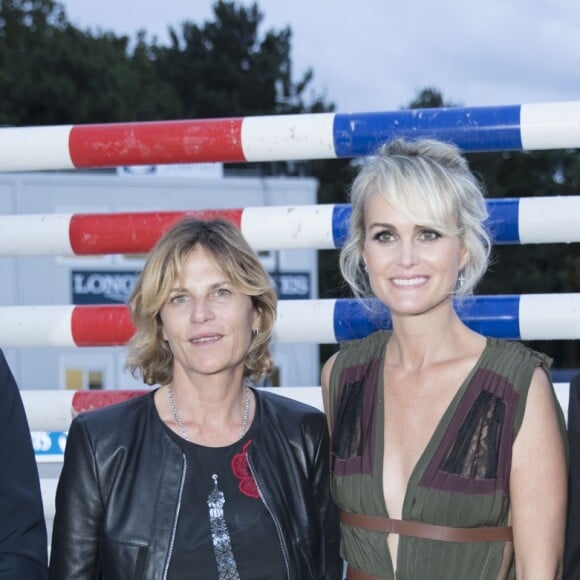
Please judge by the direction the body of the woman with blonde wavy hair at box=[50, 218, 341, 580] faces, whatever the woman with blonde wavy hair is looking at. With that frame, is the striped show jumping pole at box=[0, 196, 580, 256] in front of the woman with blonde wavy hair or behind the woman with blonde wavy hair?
behind

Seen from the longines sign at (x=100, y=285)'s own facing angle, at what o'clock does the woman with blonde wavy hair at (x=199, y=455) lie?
The woman with blonde wavy hair is roughly at 12 o'clock from the longines sign.

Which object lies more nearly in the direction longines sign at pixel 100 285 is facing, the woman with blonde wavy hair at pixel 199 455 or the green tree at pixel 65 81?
the woman with blonde wavy hair

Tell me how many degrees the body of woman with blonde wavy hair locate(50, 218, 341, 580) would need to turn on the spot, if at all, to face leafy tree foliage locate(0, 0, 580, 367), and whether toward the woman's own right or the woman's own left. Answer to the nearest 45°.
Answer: approximately 180°

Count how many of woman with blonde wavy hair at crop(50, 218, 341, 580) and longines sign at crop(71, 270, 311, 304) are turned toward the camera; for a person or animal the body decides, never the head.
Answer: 2

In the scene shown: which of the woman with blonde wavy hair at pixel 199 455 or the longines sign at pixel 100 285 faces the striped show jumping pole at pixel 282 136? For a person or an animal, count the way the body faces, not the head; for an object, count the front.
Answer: the longines sign

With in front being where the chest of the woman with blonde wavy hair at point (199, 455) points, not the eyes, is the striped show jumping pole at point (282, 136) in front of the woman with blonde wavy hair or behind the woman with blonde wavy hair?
behind

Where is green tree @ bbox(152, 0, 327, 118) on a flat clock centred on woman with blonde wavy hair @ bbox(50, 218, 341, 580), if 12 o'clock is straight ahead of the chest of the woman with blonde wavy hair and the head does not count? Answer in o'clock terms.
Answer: The green tree is roughly at 6 o'clock from the woman with blonde wavy hair.

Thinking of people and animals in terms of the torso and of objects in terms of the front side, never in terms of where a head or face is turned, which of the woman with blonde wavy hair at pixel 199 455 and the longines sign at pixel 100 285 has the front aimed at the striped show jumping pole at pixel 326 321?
the longines sign
